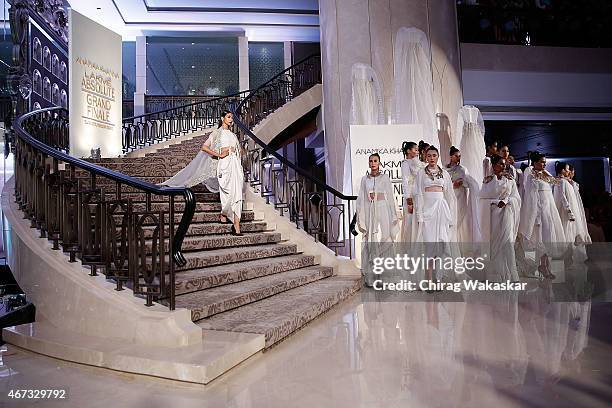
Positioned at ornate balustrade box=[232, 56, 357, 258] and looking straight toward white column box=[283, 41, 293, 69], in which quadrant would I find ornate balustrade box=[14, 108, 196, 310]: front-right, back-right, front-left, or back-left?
back-left

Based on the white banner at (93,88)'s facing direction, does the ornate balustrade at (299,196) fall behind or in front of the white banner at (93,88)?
in front

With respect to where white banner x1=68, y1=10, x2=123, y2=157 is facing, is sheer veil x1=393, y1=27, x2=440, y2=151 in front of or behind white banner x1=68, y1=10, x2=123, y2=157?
in front

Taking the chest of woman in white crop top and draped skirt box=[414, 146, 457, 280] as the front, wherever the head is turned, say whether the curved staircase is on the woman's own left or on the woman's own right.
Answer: on the woman's own right

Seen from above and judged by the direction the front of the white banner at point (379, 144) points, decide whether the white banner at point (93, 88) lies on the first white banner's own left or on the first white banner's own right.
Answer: on the first white banner's own right

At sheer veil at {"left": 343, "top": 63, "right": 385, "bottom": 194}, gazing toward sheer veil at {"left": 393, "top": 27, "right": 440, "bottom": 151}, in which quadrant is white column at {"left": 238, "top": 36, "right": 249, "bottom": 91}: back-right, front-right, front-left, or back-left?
back-left

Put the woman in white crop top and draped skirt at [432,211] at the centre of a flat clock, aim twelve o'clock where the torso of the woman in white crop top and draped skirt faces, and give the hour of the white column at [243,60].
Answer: The white column is roughly at 5 o'clock from the woman in white crop top and draped skirt.

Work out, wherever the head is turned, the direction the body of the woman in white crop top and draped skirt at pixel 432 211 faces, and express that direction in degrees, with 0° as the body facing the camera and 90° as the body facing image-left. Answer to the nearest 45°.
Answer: approximately 0°
